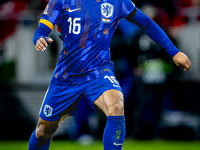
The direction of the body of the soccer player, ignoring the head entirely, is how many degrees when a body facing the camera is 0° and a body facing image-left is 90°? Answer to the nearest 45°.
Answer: approximately 0°
